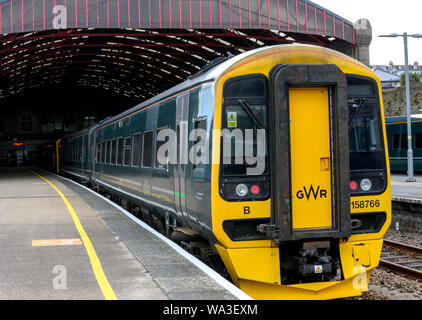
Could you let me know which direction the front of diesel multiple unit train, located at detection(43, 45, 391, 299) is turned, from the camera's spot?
facing the viewer and to the right of the viewer

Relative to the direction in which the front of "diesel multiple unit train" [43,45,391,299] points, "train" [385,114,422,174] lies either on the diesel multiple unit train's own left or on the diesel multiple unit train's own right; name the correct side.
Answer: on the diesel multiple unit train's own left

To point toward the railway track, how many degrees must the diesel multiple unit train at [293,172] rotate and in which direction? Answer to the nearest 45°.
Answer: approximately 90° to its left
